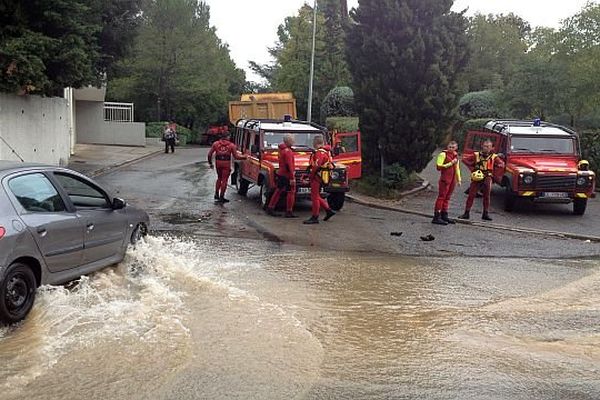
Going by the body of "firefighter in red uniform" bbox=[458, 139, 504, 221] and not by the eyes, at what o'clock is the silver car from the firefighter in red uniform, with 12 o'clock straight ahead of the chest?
The silver car is roughly at 1 o'clock from the firefighter in red uniform.

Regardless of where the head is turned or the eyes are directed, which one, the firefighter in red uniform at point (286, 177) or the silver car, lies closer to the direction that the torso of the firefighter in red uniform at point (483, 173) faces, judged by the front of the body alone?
the silver car

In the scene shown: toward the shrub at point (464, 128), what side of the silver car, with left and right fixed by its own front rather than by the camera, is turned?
front

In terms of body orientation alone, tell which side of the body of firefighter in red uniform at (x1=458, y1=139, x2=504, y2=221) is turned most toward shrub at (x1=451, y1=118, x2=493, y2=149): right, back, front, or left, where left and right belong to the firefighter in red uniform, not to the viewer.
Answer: back

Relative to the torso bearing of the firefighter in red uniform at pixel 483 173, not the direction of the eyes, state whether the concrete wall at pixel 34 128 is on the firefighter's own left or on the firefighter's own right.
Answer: on the firefighter's own right

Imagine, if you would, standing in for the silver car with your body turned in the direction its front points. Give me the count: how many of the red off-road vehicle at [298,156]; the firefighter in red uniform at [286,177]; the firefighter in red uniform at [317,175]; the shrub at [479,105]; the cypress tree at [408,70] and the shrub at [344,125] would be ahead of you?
6

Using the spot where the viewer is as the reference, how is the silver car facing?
facing away from the viewer and to the right of the viewer

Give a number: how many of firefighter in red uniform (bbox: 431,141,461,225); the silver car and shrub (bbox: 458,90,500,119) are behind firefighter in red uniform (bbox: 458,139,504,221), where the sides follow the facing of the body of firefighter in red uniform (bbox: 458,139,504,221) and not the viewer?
1

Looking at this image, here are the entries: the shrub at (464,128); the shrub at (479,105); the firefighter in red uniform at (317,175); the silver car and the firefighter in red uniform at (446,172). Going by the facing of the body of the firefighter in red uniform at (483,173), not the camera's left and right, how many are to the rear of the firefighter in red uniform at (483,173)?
2
